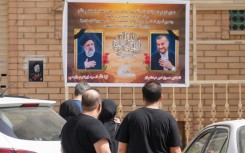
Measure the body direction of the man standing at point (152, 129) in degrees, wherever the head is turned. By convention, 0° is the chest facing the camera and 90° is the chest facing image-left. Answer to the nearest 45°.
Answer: approximately 180°

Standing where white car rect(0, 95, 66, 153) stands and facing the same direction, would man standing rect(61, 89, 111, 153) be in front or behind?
behind

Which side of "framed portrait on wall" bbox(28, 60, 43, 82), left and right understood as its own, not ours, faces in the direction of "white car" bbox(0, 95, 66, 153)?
front

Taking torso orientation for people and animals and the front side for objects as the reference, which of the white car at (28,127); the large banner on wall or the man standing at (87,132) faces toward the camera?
the large banner on wall

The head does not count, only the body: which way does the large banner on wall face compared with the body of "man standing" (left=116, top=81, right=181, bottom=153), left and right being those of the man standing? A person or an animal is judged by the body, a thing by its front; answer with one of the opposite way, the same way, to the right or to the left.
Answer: the opposite way

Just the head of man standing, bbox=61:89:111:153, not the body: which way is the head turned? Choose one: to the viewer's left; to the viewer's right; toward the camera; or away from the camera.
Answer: away from the camera

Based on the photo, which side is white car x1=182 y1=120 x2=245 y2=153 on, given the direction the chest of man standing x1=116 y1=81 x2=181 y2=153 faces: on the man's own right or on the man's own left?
on the man's own right

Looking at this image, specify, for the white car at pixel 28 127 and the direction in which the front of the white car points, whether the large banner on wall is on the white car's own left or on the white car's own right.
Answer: on the white car's own right

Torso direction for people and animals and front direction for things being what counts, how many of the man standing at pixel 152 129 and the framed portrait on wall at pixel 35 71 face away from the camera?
1

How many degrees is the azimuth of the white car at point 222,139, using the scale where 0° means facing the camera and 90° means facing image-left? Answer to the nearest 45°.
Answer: approximately 135°

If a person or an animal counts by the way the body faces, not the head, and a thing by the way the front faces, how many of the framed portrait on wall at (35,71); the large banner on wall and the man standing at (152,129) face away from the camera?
1

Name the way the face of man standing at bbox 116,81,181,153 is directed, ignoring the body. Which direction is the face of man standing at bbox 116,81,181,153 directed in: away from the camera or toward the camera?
away from the camera

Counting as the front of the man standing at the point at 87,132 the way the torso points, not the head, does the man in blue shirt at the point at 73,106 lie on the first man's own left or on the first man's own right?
on the first man's own left
